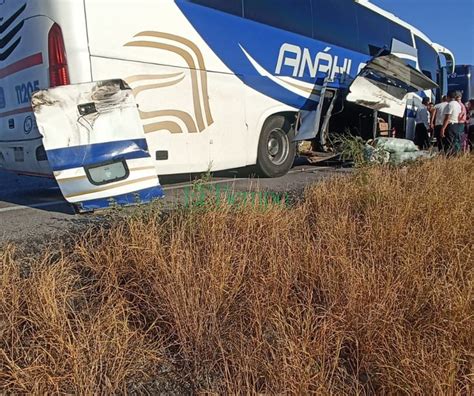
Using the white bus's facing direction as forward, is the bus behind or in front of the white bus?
in front

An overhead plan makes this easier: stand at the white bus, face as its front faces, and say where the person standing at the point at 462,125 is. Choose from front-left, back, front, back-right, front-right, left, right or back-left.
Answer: front

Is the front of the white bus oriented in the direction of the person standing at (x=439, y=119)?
yes

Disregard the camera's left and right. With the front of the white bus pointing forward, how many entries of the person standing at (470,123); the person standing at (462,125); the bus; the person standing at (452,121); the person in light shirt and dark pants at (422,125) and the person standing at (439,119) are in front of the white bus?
6

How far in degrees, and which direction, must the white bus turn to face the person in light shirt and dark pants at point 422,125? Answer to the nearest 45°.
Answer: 0° — it already faces them

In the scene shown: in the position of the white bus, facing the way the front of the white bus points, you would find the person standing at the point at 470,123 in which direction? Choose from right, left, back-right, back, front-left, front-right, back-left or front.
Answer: front

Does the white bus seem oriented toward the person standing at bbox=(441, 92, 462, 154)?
yes

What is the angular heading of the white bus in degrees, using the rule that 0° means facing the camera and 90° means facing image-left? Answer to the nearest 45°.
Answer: approximately 225°
